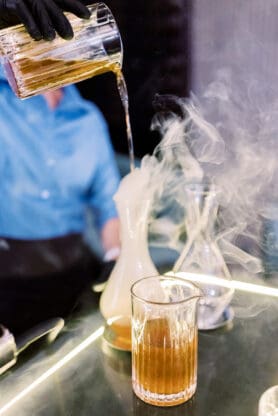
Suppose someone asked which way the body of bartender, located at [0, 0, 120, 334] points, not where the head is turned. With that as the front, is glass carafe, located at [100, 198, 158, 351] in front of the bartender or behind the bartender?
in front

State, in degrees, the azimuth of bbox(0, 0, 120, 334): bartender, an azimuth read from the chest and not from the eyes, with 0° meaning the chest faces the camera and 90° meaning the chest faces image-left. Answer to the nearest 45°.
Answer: approximately 0°

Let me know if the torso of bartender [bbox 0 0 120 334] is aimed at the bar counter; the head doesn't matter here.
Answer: yes

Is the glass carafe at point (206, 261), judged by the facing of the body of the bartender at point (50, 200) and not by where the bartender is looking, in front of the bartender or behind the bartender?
in front
